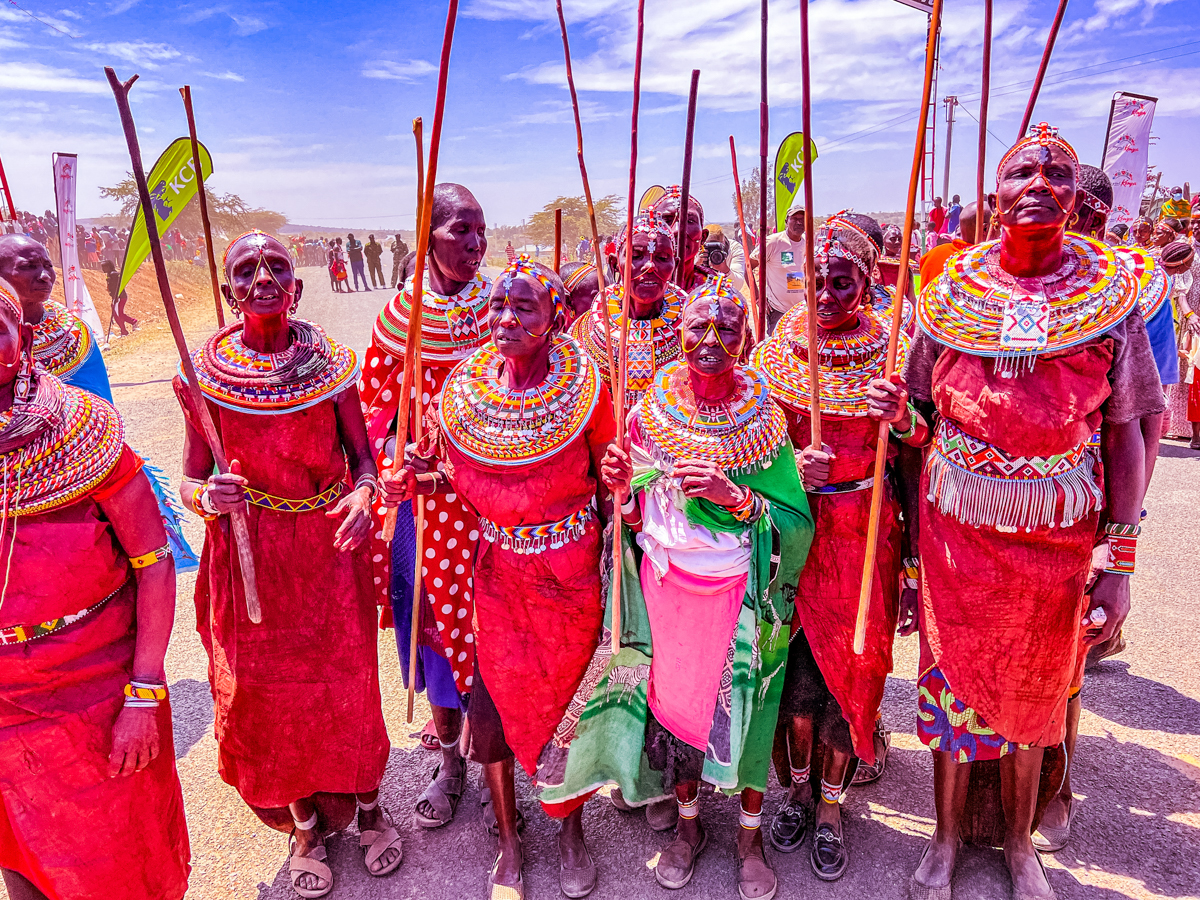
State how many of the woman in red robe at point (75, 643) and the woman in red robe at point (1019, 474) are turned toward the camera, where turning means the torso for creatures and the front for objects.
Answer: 2

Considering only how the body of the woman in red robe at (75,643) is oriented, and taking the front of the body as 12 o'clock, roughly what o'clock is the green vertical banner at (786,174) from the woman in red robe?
The green vertical banner is roughly at 8 o'clock from the woman in red robe.

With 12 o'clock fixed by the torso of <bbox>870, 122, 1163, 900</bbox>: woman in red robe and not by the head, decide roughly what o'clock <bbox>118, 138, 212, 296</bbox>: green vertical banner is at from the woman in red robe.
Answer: The green vertical banner is roughly at 3 o'clock from the woman in red robe.

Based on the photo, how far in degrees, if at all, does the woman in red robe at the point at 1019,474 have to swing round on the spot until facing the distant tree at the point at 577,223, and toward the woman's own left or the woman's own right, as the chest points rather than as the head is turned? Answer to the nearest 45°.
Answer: approximately 135° to the woman's own right

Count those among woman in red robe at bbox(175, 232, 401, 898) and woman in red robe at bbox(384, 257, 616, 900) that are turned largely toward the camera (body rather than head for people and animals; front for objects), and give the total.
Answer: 2

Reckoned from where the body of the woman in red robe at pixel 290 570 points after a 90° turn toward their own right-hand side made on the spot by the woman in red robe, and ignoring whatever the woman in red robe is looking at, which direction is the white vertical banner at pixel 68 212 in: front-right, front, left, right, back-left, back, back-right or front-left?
right

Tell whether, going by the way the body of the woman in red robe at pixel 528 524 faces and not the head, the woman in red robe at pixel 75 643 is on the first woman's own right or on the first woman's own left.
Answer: on the first woman's own right

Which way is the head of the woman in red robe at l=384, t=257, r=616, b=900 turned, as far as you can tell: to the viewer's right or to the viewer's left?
to the viewer's left

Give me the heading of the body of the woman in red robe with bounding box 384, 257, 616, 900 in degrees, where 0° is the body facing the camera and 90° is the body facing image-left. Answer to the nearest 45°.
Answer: approximately 0°
